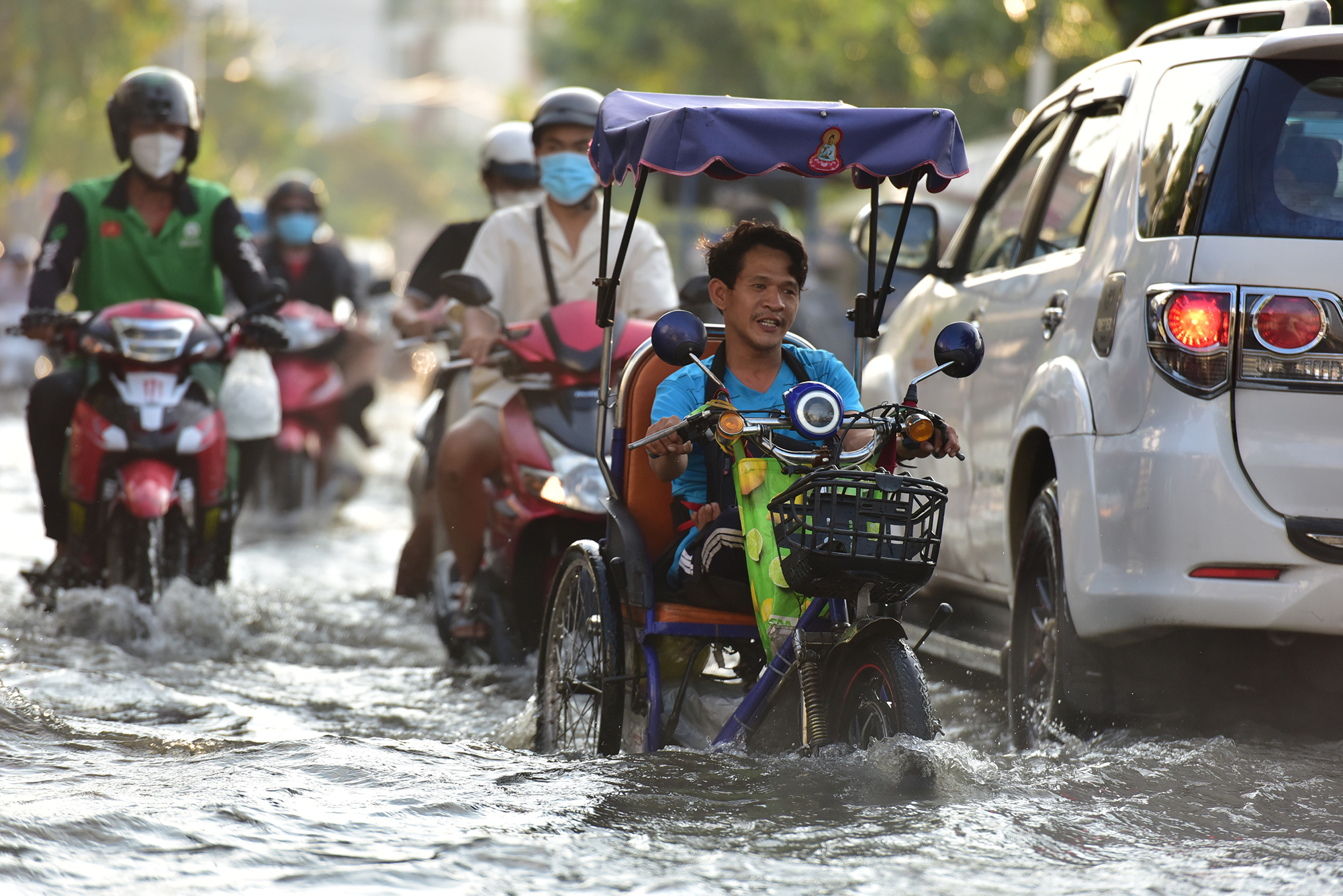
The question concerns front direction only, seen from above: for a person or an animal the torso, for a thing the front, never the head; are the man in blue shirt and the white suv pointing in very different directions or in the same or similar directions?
very different directions

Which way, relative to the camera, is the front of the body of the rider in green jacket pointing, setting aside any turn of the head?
toward the camera

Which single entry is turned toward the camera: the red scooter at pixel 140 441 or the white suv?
the red scooter

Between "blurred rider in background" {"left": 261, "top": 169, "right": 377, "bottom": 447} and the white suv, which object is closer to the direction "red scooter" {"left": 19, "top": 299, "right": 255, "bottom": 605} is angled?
the white suv

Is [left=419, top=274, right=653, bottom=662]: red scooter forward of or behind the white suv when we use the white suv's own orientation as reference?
forward

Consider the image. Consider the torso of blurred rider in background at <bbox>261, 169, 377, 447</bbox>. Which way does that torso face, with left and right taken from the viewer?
facing the viewer

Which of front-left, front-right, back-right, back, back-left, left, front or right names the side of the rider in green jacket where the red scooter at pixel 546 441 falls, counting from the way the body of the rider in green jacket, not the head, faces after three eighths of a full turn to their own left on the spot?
right

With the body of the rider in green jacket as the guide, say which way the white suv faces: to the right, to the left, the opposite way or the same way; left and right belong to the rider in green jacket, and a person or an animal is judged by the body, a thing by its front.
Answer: the opposite way

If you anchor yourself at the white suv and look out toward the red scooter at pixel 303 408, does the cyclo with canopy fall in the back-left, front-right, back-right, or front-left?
front-left

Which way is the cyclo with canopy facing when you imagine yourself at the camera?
facing the viewer and to the right of the viewer

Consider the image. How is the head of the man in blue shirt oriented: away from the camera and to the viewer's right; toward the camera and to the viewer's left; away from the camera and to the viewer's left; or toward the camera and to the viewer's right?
toward the camera and to the viewer's right

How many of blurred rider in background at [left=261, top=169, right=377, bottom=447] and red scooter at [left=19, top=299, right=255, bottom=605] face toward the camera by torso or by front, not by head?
2

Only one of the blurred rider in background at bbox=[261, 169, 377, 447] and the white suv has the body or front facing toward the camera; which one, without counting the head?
the blurred rider in background
